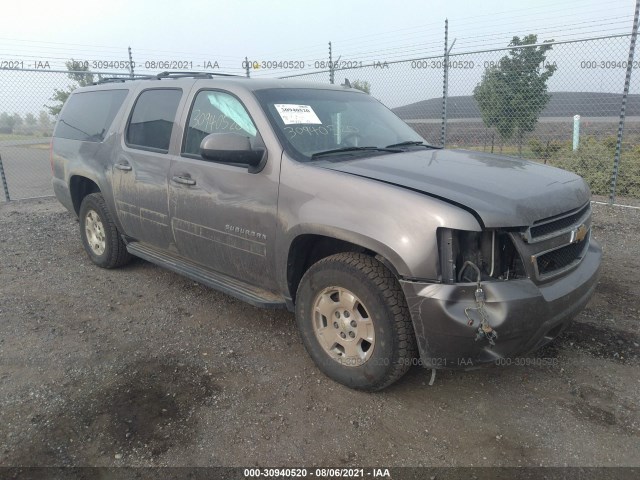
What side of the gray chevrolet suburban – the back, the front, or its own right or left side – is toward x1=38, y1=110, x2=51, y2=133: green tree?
back

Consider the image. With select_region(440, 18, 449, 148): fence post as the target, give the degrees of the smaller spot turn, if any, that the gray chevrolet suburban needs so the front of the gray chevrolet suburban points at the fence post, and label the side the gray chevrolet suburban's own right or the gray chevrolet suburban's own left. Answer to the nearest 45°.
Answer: approximately 135° to the gray chevrolet suburban's own left

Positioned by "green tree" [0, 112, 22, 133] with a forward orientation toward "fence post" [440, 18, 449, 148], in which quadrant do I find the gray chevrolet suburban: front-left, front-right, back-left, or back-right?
front-right

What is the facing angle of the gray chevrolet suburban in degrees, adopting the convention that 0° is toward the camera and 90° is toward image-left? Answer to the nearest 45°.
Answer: approximately 315°

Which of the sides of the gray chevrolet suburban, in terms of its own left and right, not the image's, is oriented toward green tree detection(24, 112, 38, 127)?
back

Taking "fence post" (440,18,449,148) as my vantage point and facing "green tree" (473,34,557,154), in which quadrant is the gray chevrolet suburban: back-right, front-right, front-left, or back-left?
back-right

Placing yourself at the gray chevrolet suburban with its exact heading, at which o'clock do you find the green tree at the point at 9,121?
The green tree is roughly at 6 o'clock from the gray chevrolet suburban.

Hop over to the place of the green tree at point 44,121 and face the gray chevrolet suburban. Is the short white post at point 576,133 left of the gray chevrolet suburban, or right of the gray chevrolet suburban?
left

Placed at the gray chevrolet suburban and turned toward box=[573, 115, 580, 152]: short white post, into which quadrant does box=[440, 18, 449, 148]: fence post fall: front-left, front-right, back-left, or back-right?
front-left
